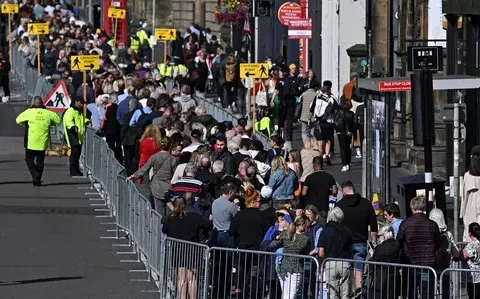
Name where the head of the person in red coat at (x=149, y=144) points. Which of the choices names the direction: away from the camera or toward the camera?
away from the camera

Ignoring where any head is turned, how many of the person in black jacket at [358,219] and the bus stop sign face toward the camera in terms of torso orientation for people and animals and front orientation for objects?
1

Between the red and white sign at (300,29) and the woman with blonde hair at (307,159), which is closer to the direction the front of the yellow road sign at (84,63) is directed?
the woman with blonde hair

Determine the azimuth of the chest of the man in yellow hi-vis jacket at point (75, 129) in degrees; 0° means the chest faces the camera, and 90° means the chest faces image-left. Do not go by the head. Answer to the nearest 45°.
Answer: approximately 315°

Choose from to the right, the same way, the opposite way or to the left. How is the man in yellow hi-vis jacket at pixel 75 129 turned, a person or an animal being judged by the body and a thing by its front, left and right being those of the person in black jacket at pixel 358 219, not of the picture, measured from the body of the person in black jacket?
the opposite way

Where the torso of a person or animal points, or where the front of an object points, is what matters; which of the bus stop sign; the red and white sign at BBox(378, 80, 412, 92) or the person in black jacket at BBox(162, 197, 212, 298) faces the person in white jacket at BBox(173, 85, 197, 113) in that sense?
the person in black jacket

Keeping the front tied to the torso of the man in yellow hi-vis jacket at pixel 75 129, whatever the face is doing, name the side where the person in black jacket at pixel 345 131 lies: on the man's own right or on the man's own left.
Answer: on the man's own left
